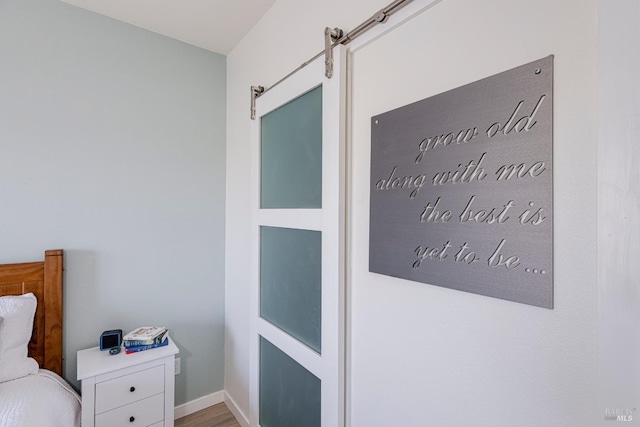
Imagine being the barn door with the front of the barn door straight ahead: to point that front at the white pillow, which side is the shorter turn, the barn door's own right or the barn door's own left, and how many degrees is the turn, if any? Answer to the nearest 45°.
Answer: approximately 45° to the barn door's own right

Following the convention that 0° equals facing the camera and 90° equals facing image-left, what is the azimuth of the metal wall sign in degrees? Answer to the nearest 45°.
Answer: approximately 45°

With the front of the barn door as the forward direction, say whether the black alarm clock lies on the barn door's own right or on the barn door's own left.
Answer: on the barn door's own right

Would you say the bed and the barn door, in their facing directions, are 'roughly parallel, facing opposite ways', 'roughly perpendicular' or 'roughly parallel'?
roughly perpendicular

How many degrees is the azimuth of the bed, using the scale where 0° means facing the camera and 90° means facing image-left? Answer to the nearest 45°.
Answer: approximately 0°

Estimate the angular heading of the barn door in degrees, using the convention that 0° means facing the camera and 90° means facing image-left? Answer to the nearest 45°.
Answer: approximately 45°

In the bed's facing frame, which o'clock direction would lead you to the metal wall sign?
The metal wall sign is roughly at 11 o'clock from the bed.

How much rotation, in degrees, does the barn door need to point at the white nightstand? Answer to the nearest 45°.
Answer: approximately 45° to its right
